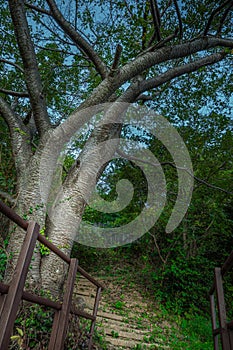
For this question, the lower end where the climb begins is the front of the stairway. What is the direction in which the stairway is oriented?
toward the camera
